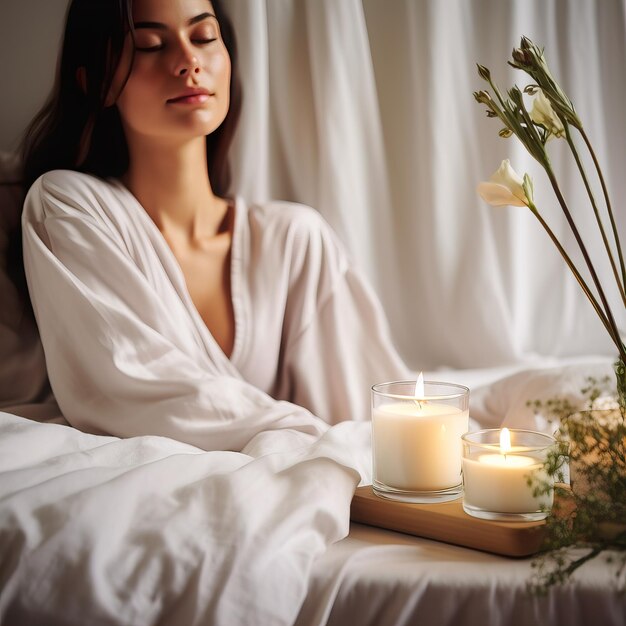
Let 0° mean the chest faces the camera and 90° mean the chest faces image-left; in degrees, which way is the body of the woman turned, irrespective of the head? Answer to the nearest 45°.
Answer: approximately 315°

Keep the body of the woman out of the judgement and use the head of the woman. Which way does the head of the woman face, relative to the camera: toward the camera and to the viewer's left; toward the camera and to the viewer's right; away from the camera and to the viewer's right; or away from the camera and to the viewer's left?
toward the camera and to the viewer's right
